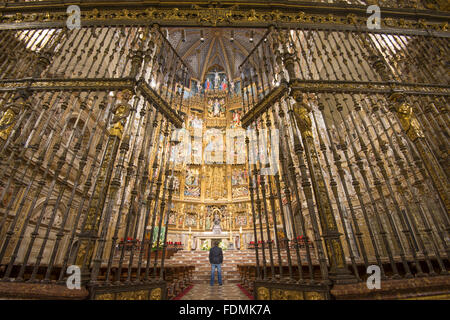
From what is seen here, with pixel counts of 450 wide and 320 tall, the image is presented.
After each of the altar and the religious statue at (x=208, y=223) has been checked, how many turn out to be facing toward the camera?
2

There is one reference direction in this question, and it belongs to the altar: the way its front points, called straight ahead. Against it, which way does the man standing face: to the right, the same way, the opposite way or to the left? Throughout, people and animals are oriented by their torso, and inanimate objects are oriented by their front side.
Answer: the opposite way

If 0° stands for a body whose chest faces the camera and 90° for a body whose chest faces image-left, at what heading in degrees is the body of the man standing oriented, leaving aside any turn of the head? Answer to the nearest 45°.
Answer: approximately 180°

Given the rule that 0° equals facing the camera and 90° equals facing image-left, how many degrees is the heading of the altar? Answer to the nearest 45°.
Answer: approximately 0°

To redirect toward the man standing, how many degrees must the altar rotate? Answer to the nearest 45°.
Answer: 0° — it already faces them

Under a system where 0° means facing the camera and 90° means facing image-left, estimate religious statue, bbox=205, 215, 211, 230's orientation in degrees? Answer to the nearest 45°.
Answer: approximately 0°
